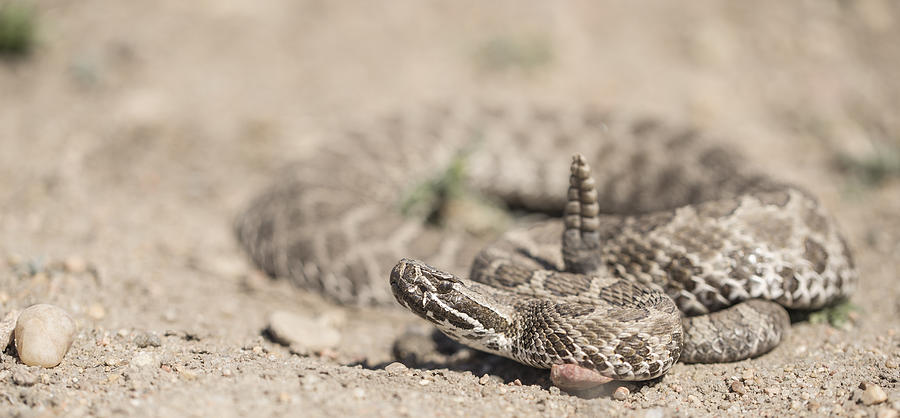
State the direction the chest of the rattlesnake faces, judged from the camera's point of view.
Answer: to the viewer's left

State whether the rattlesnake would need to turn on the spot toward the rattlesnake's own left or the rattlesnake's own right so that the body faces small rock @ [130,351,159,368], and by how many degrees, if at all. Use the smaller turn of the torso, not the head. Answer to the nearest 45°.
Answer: approximately 45° to the rattlesnake's own left

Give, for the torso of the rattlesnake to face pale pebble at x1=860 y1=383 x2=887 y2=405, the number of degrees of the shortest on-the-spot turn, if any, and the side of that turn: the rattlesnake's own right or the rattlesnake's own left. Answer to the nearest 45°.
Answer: approximately 135° to the rattlesnake's own left

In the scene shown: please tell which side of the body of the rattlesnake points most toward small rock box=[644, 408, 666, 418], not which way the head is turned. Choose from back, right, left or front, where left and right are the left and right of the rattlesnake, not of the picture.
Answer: left

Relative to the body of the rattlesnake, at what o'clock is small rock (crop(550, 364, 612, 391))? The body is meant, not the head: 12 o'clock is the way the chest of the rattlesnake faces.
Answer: The small rock is roughly at 9 o'clock from the rattlesnake.

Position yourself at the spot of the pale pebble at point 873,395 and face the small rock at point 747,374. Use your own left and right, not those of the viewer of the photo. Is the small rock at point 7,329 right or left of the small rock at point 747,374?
left
